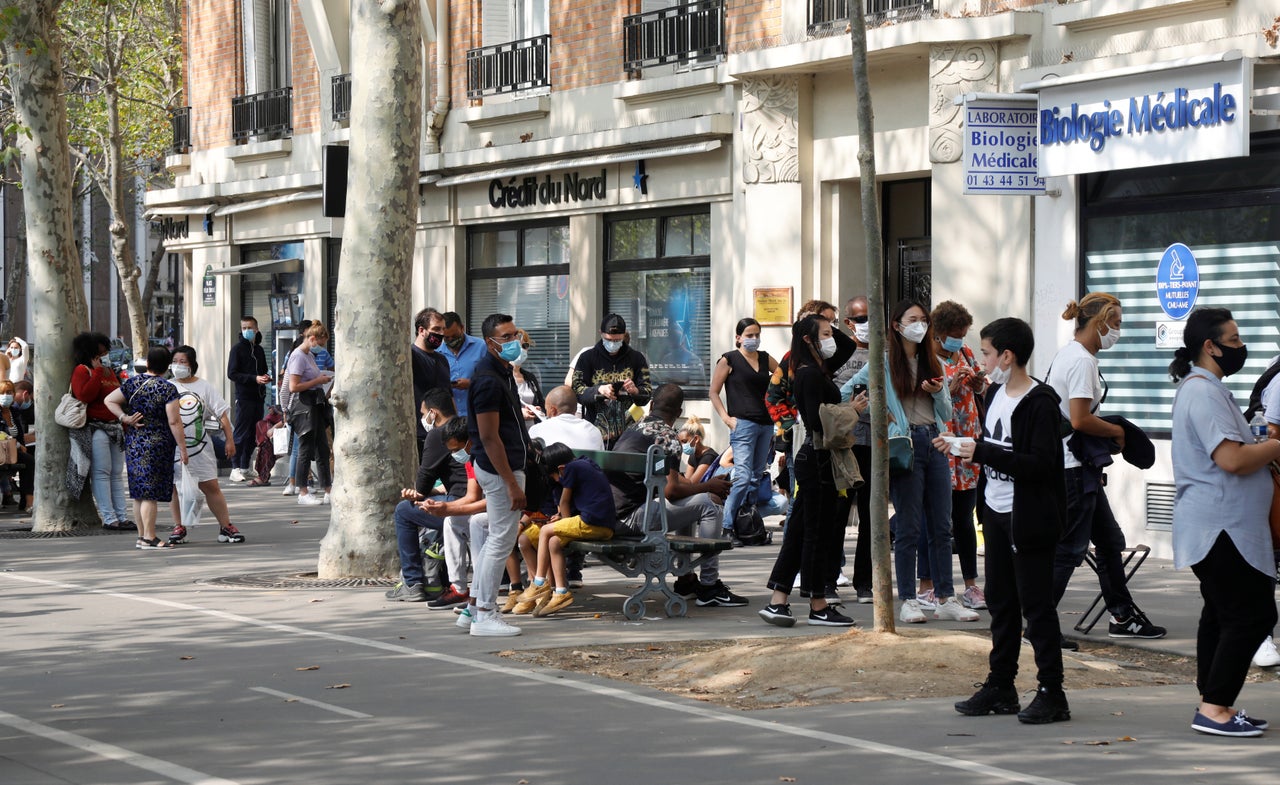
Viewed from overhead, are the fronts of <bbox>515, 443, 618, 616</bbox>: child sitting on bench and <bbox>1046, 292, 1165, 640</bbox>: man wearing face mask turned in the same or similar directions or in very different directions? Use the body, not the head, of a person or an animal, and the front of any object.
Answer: very different directions

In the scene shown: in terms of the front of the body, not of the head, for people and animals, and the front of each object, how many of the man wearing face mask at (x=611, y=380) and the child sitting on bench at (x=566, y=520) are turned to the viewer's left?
1

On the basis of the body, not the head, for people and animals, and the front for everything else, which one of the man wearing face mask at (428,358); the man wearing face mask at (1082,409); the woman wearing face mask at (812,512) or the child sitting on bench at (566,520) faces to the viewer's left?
the child sitting on bench

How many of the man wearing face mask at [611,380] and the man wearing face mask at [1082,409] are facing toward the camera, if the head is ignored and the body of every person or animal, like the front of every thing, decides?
1

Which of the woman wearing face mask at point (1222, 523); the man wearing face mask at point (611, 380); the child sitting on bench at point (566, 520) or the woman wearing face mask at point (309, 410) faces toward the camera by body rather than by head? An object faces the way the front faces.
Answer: the man wearing face mask

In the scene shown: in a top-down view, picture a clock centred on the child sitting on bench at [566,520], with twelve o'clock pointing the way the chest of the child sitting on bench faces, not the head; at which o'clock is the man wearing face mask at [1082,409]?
The man wearing face mask is roughly at 7 o'clock from the child sitting on bench.

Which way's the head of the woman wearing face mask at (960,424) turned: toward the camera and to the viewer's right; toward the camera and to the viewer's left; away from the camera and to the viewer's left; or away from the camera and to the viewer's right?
toward the camera and to the viewer's left

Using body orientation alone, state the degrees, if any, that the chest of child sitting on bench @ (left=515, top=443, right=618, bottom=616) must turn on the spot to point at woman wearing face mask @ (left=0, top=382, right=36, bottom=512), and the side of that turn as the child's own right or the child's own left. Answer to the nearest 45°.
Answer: approximately 45° to the child's own right

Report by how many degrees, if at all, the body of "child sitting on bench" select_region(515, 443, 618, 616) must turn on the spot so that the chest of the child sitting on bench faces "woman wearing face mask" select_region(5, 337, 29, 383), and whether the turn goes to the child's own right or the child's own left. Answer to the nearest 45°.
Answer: approximately 45° to the child's own right

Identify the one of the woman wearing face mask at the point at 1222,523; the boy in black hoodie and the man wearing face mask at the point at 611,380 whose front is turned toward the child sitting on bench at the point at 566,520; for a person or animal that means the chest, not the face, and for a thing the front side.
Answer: the man wearing face mask

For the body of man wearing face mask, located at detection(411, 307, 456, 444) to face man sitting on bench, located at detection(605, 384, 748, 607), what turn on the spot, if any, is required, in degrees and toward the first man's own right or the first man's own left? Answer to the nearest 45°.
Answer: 0° — they already face them

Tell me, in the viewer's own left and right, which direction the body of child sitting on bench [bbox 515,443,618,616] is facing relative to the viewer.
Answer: facing to the left of the viewer
